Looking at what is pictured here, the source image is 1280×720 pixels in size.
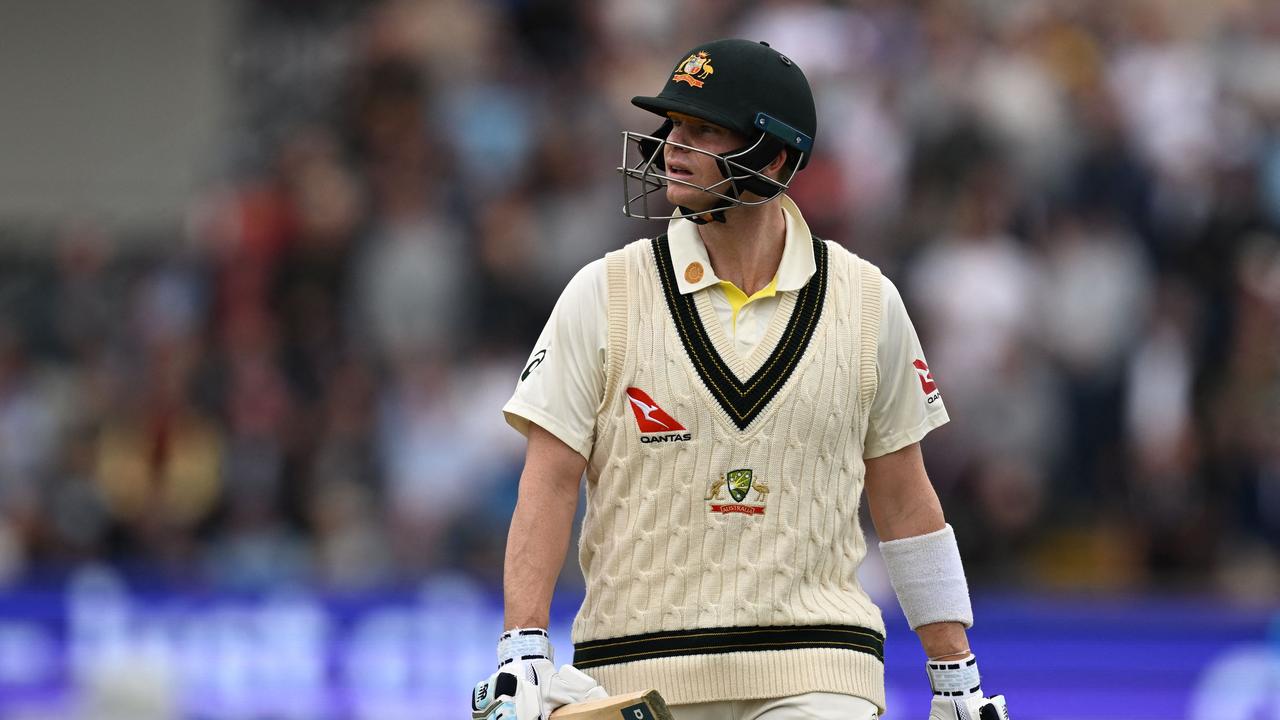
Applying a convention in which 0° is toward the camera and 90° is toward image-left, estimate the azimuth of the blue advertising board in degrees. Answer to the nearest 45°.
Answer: approximately 0°
